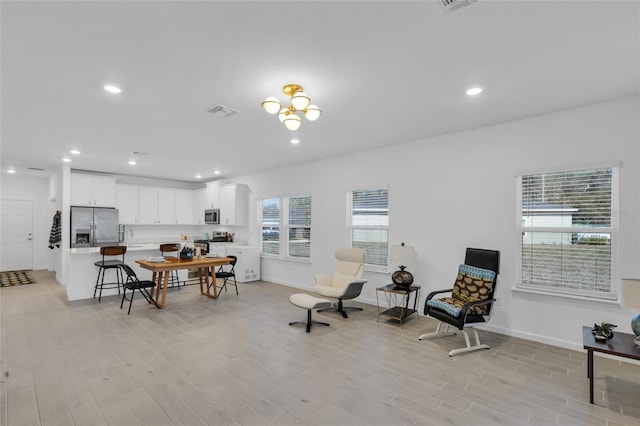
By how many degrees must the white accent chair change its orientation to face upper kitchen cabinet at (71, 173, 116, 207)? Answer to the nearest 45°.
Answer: approximately 45° to its right

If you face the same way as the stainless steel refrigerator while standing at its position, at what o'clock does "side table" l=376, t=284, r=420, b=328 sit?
The side table is roughly at 11 o'clock from the stainless steel refrigerator.

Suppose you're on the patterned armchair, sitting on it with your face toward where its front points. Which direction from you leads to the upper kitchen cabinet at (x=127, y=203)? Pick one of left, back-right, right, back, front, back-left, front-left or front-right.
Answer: front-right

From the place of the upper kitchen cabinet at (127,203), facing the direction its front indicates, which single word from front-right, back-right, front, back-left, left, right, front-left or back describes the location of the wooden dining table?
front

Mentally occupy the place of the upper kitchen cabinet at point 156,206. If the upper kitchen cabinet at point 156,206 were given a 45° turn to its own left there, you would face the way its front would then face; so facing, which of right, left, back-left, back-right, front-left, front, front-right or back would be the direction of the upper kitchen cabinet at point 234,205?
front

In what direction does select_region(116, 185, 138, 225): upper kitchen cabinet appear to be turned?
toward the camera

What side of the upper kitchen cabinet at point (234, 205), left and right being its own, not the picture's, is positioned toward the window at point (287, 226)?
left

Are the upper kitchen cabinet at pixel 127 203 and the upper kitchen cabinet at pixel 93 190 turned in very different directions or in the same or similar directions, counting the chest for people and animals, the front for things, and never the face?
same or similar directions

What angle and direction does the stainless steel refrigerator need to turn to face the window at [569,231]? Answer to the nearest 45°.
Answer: approximately 45° to its left

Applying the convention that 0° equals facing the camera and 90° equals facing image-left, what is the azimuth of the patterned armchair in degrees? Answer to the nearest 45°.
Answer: approximately 45°

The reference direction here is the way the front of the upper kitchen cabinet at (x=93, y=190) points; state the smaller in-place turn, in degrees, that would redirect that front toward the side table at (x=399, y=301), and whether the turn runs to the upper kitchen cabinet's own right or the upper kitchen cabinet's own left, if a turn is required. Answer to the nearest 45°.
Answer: approximately 45° to the upper kitchen cabinet's own left

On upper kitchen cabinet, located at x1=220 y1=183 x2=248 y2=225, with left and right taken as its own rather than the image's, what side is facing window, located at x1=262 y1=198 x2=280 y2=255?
left

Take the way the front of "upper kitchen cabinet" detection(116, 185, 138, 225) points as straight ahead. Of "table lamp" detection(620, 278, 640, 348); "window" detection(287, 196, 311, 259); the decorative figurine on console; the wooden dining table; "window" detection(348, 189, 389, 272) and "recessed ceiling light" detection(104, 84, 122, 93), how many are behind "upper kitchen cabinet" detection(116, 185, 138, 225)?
0

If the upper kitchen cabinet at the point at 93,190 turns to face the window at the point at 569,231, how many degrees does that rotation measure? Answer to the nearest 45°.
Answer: approximately 45° to its left

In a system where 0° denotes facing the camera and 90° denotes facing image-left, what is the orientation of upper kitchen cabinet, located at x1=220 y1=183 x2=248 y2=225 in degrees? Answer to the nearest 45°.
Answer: approximately 45°

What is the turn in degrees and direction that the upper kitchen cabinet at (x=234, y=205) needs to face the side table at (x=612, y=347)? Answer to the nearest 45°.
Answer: approximately 90° to its left

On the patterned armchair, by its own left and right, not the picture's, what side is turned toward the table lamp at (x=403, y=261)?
right

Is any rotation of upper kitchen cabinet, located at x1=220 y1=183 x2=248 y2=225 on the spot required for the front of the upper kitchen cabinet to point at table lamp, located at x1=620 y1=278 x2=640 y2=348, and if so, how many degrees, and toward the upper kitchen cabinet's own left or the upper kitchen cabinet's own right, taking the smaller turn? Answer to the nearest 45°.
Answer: approximately 90° to the upper kitchen cabinet's own left

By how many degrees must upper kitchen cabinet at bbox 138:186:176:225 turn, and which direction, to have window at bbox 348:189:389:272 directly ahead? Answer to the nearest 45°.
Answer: approximately 45° to its left

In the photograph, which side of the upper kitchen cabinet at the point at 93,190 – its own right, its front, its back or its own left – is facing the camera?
front

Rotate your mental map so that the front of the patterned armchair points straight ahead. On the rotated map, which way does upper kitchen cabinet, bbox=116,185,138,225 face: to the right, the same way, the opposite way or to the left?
to the left

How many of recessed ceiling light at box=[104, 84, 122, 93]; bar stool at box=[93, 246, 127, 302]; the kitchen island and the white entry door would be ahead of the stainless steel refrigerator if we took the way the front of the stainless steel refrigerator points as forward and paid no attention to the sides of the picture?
3
